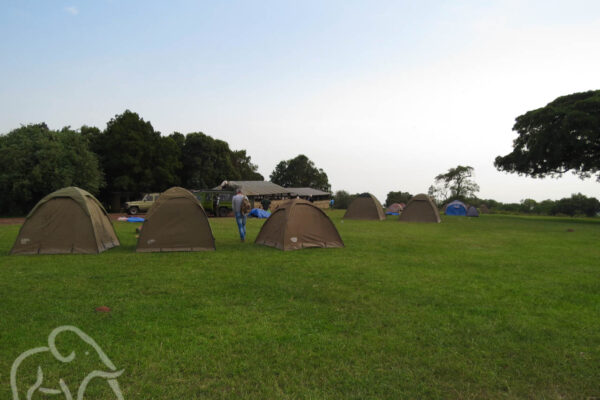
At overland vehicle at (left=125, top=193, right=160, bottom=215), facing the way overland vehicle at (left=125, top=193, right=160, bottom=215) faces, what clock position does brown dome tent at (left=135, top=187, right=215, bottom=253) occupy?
The brown dome tent is roughly at 9 o'clock from the overland vehicle.

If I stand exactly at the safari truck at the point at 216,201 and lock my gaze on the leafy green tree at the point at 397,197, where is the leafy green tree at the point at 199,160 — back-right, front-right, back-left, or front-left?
front-left

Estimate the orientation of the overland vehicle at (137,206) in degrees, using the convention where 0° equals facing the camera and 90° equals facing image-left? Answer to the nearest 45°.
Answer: approximately 90°

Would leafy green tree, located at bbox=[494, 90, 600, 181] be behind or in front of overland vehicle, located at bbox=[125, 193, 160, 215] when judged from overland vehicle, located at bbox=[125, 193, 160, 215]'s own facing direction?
behind

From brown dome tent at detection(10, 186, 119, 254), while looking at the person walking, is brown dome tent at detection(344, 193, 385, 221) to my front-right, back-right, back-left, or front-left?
front-left

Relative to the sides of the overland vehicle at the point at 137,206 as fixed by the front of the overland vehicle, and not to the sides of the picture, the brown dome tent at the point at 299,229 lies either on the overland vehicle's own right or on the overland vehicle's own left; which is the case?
on the overland vehicle's own left

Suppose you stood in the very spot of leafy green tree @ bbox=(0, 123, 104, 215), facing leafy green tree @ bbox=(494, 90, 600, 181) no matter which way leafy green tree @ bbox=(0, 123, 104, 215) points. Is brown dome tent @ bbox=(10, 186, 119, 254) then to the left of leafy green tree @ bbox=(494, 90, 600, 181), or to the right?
right
